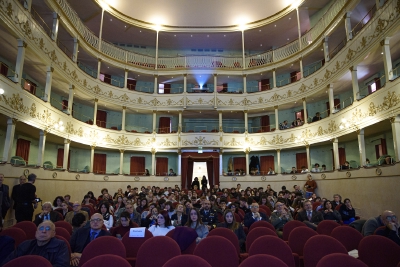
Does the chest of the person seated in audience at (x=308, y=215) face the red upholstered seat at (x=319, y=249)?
yes

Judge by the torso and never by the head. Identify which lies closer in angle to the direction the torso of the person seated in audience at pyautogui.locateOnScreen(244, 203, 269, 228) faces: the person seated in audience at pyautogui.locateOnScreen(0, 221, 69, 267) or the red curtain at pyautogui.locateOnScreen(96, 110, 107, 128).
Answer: the person seated in audience

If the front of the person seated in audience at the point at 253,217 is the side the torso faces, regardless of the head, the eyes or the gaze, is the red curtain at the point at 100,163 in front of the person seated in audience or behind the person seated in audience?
behind

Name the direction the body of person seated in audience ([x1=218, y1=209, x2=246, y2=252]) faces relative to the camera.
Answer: toward the camera

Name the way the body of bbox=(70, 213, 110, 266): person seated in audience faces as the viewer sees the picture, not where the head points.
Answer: toward the camera

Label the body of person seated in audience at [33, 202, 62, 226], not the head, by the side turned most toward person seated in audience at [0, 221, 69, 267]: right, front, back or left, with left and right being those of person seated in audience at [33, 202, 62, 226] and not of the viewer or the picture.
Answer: front

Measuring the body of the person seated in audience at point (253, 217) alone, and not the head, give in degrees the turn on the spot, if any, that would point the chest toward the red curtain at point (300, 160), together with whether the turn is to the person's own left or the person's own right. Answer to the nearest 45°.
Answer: approximately 180°

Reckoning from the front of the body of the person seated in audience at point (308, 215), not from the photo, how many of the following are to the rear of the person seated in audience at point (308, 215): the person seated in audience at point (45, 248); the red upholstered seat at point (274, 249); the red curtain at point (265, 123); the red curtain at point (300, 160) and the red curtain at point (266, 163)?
3
